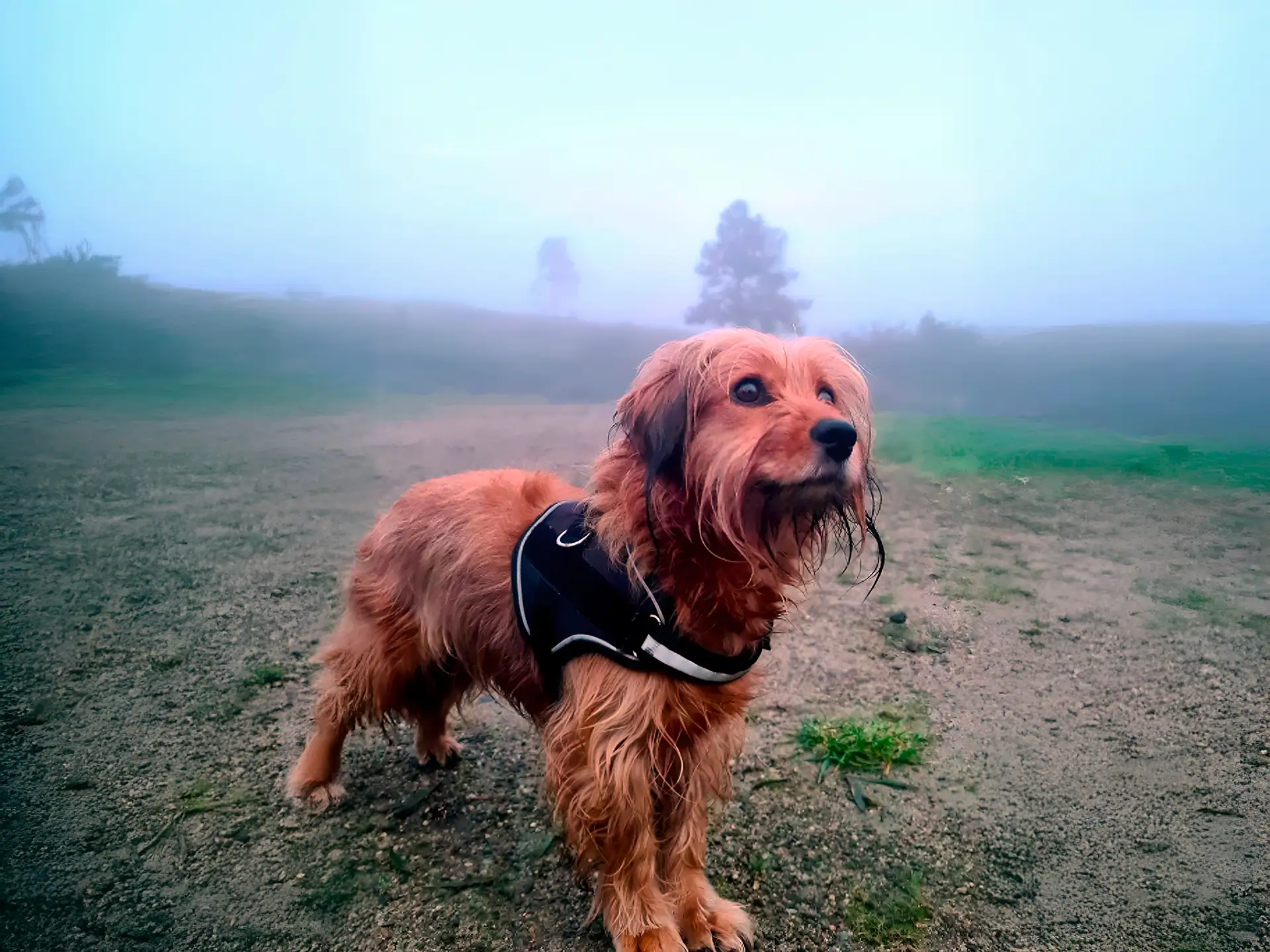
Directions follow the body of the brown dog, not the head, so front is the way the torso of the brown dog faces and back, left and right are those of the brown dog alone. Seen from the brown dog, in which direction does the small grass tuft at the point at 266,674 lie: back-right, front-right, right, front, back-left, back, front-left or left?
back

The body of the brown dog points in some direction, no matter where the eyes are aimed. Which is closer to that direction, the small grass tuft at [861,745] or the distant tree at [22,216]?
the small grass tuft

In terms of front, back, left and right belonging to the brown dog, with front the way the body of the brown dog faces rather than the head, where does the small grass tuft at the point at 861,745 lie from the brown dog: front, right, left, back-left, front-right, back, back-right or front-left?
left

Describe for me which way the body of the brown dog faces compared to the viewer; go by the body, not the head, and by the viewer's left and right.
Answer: facing the viewer and to the right of the viewer

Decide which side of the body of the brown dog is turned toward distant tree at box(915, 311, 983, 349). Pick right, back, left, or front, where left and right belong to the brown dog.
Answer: left

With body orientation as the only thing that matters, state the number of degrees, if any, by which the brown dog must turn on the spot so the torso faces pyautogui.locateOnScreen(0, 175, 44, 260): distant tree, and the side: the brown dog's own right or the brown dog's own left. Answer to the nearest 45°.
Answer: approximately 180°
